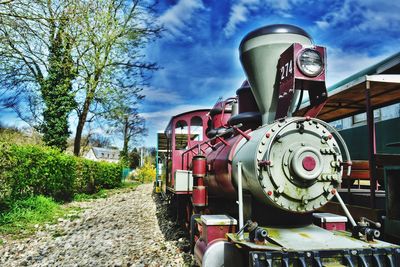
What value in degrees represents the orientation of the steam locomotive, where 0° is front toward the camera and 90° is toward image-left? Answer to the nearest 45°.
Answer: approximately 315°

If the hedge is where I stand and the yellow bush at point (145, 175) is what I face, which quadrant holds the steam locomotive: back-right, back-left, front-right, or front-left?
back-right

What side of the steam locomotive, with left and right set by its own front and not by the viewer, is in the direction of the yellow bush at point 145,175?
back

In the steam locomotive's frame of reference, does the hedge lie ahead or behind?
behind
